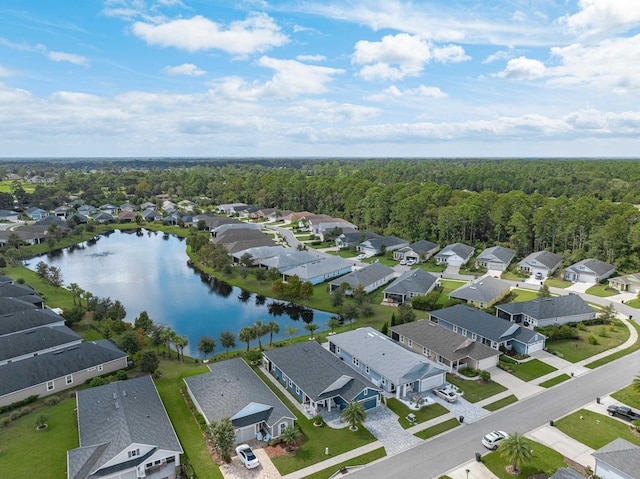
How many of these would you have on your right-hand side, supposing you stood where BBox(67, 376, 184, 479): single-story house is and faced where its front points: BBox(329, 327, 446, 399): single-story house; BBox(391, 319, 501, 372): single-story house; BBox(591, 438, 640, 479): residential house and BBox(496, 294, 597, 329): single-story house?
0

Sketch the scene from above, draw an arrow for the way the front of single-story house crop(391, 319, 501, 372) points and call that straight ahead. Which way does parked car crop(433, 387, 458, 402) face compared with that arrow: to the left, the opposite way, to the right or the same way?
the opposite way

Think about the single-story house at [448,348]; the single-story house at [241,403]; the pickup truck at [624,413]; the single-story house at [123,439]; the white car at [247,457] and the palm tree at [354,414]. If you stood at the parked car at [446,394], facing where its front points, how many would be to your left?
4

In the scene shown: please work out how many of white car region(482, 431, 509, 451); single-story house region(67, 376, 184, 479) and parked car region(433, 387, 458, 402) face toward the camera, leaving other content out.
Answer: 1

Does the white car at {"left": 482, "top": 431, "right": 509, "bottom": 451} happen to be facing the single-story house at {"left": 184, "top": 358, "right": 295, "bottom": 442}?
no

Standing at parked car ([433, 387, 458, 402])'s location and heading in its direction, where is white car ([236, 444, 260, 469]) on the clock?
The white car is roughly at 9 o'clock from the parked car.

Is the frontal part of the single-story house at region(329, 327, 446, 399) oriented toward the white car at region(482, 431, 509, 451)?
yes

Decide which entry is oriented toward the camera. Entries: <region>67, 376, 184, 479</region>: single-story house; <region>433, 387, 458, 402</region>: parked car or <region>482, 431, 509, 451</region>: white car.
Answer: the single-story house

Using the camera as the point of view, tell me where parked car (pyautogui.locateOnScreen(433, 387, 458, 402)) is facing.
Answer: facing away from the viewer and to the left of the viewer

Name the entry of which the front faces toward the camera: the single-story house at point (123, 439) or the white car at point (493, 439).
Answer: the single-story house

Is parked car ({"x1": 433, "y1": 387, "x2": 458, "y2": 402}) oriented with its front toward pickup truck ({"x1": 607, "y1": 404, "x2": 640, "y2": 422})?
no

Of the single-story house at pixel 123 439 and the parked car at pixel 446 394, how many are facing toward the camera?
1

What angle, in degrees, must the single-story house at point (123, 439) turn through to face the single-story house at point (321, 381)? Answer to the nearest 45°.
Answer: approximately 90° to its left

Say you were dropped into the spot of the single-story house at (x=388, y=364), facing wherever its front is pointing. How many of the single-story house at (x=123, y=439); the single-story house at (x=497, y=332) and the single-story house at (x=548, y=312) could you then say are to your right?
1

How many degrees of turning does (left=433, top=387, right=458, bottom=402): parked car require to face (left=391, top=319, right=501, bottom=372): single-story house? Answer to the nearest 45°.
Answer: approximately 45° to its right

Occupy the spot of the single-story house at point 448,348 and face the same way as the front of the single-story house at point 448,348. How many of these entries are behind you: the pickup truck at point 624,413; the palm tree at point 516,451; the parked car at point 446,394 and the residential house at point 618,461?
0

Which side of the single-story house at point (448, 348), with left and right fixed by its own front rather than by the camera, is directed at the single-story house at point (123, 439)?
right

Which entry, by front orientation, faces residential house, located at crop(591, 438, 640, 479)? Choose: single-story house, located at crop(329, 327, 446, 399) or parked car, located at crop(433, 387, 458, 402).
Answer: the single-story house

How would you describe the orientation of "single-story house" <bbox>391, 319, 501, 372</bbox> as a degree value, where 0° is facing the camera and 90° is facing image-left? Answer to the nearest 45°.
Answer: approximately 315°

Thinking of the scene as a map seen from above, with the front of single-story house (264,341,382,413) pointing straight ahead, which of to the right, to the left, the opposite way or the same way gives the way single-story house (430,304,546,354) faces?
the same way

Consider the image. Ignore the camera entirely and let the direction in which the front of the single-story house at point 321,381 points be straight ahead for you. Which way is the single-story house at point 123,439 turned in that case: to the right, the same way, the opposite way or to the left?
the same way

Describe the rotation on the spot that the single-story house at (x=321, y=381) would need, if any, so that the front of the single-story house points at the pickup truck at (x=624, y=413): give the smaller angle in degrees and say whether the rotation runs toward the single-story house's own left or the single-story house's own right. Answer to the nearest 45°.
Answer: approximately 45° to the single-story house's own left

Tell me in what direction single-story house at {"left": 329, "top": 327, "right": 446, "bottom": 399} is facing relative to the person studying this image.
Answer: facing the viewer and to the right of the viewer
